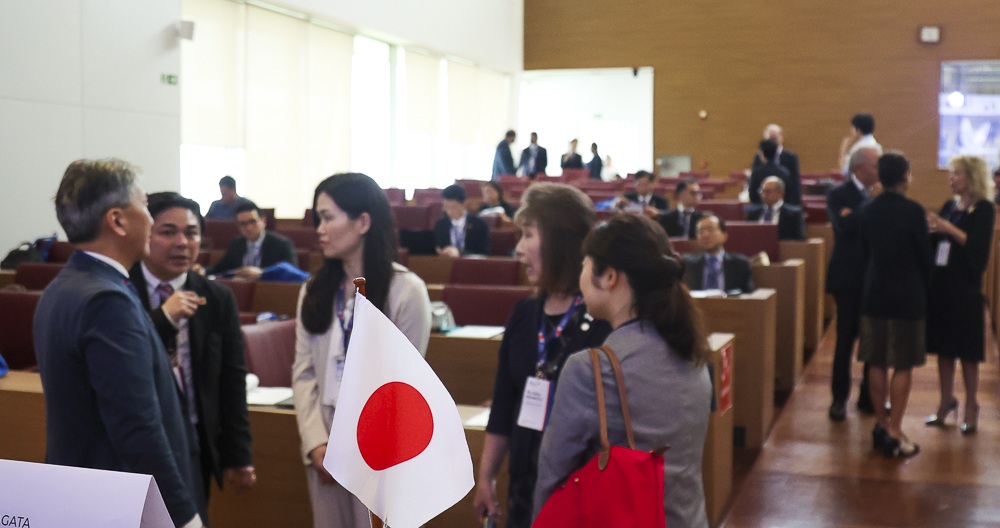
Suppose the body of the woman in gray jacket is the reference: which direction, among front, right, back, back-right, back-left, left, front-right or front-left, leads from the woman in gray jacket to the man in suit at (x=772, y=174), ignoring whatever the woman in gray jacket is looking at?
front-right

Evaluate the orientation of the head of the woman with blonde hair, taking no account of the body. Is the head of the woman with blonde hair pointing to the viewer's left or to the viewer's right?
to the viewer's left

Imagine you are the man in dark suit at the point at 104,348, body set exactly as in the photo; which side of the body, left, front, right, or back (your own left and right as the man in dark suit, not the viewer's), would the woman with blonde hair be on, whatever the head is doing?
front

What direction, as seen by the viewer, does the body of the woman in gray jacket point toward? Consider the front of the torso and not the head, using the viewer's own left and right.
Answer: facing away from the viewer and to the left of the viewer

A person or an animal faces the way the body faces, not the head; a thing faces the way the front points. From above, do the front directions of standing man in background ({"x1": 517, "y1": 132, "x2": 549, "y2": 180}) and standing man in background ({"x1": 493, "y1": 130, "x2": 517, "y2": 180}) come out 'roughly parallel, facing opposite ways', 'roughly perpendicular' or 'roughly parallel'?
roughly perpendicular

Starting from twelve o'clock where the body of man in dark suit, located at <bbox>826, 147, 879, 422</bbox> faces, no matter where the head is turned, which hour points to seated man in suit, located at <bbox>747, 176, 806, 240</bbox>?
The seated man in suit is roughly at 7 o'clock from the man in dark suit.

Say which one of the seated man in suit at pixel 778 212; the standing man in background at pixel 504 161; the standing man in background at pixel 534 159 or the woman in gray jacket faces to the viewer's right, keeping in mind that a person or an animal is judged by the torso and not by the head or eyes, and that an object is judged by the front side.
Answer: the standing man in background at pixel 504 161

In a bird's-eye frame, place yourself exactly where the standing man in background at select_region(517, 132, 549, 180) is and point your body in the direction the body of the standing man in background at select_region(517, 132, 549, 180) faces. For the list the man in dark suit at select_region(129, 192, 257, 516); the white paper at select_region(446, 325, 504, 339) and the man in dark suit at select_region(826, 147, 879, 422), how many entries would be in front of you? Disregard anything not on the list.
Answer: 3

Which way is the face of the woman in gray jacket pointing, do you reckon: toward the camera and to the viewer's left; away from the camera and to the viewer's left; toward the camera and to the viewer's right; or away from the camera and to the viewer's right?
away from the camera and to the viewer's left

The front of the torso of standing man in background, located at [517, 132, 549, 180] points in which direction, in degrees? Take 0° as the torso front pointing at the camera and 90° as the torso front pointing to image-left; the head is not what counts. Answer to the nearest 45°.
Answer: approximately 0°

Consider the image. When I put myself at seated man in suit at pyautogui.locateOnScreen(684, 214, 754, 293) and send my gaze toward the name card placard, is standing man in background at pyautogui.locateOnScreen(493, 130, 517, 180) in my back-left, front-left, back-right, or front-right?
back-right

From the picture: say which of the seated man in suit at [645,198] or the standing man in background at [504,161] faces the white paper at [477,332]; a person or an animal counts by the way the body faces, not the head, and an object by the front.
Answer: the seated man in suit

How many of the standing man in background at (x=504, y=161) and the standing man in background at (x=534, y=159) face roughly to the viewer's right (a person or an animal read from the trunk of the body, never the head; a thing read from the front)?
1

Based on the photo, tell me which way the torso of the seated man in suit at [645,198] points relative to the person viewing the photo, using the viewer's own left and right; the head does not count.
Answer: facing the viewer

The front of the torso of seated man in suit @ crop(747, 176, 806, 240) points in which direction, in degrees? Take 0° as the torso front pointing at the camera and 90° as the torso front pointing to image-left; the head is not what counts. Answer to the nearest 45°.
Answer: approximately 45°

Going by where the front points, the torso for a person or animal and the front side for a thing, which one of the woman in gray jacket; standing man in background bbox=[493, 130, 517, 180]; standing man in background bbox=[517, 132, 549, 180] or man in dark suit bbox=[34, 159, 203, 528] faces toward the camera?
standing man in background bbox=[517, 132, 549, 180]
